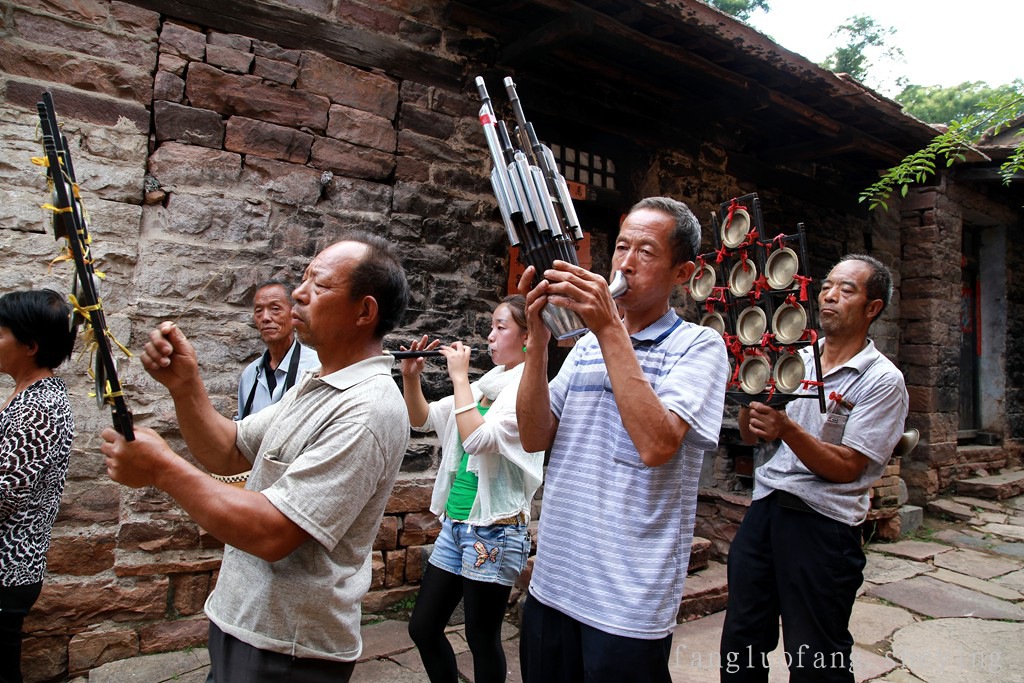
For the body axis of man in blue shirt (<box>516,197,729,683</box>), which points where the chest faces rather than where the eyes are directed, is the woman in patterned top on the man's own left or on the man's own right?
on the man's own right

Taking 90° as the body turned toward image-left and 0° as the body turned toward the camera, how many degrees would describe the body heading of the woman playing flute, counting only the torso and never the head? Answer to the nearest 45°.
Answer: approximately 45°

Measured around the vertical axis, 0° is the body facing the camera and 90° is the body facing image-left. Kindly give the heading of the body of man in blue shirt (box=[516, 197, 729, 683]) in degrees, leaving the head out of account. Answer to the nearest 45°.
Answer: approximately 45°

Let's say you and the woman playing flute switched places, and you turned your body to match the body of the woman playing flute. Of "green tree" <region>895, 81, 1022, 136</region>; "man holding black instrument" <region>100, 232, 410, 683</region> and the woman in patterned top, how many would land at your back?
1

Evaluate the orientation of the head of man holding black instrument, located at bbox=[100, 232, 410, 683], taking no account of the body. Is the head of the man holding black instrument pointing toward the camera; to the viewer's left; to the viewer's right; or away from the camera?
to the viewer's left

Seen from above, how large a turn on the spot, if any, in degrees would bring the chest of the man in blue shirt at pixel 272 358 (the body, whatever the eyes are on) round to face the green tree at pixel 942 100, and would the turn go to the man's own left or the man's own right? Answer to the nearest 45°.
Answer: approximately 180°

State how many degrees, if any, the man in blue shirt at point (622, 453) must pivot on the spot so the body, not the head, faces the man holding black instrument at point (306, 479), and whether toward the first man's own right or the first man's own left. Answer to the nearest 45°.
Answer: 0° — they already face them

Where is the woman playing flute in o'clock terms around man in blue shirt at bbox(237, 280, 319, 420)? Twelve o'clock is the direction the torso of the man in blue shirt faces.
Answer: The woman playing flute is roughly at 9 o'clock from the man in blue shirt.

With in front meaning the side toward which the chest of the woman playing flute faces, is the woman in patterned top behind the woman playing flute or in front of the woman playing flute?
in front

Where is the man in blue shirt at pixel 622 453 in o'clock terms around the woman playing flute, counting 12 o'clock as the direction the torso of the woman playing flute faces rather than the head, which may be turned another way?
The man in blue shirt is roughly at 10 o'clock from the woman playing flute.

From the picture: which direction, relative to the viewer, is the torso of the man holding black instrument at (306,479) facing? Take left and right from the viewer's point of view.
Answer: facing to the left of the viewer
